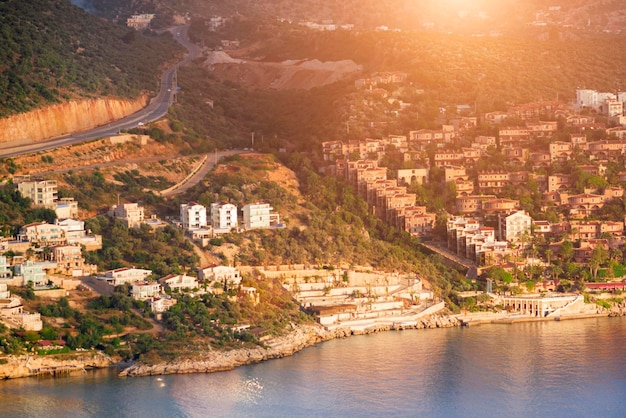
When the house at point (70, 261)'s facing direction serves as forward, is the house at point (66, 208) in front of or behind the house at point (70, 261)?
behind

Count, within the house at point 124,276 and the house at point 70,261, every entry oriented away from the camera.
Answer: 0

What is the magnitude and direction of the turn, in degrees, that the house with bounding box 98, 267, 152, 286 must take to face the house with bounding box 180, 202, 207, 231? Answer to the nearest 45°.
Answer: approximately 135° to its left

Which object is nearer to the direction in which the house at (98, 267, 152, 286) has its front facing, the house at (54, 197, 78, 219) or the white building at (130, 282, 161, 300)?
the white building

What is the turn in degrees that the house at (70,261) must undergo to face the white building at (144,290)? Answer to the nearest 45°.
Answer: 0° — it already faces it

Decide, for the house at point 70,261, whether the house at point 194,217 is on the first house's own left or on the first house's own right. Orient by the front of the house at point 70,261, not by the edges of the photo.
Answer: on the first house's own left

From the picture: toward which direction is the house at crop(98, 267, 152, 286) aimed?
toward the camera

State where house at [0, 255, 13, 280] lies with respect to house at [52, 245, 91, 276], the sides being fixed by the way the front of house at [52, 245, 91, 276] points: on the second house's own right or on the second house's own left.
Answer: on the second house's own right

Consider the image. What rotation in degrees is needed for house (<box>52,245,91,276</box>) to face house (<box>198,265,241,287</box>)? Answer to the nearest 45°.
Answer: approximately 45° to its left

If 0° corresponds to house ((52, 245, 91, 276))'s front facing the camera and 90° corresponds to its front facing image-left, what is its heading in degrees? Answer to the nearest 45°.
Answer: approximately 315°
